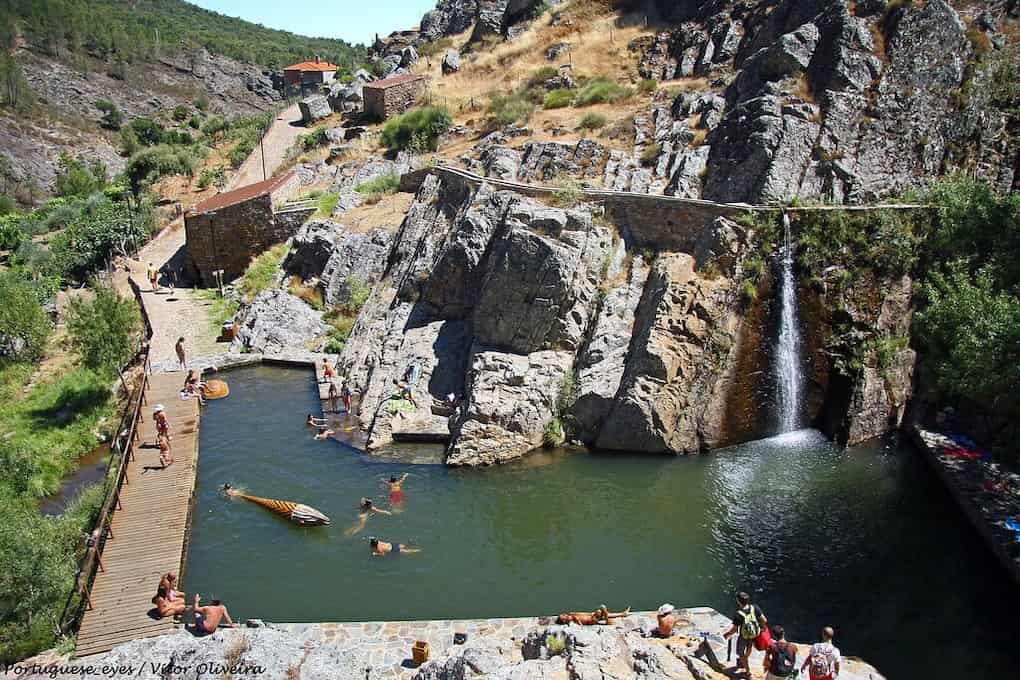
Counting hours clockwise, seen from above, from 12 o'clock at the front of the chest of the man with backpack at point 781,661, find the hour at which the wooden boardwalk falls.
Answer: The wooden boardwalk is roughly at 9 o'clock from the man with backpack.

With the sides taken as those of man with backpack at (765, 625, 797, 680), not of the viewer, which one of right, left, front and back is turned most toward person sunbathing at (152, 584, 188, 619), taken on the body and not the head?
left

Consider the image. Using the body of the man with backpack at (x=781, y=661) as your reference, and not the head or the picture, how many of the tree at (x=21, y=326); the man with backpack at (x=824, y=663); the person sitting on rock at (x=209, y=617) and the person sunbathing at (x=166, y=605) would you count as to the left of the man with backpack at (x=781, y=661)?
3

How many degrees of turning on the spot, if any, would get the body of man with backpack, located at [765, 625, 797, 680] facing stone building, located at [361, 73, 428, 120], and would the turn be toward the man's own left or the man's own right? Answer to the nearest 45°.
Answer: approximately 45° to the man's own left

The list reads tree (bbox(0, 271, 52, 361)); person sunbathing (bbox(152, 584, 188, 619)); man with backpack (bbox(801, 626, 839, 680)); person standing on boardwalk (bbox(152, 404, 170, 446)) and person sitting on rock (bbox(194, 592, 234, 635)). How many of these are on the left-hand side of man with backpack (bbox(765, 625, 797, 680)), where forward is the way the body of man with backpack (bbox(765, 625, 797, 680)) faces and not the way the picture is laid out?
4

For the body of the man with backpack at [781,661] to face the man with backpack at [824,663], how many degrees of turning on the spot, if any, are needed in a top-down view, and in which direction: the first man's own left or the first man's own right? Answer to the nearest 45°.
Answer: approximately 45° to the first man's own right

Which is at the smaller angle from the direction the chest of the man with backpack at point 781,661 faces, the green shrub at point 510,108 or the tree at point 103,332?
the green shrub

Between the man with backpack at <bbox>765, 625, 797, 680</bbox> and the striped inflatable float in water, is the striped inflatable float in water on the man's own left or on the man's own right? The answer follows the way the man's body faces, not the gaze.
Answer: on the man's own left

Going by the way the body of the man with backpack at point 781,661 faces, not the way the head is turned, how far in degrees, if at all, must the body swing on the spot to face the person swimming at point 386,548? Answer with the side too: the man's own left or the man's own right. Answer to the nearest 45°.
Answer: approximately 90° to the man's own left

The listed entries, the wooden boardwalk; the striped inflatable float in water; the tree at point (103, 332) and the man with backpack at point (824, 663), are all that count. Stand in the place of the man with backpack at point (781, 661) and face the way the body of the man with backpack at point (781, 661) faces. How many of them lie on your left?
3

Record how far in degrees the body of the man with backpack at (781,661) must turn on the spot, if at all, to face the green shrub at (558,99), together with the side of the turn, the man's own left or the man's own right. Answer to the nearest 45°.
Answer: approximately 45° to the man's own left

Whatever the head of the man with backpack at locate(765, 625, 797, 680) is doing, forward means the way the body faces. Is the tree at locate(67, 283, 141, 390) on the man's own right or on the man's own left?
on the man's own left

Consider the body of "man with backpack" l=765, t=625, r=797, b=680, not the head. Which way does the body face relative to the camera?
away from the camera
